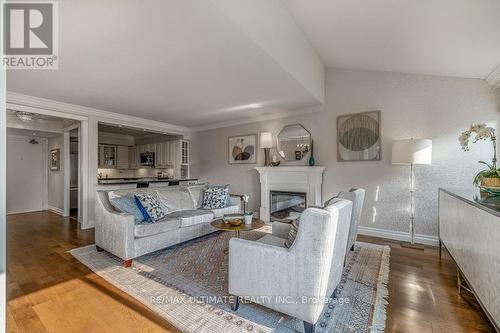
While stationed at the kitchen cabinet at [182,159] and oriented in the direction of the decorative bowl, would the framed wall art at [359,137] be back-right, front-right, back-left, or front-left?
front-left

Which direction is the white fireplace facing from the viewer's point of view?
toward the camera

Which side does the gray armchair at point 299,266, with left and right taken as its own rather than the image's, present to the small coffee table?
front

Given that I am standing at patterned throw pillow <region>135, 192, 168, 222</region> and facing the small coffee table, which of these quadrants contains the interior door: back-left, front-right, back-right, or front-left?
back-left

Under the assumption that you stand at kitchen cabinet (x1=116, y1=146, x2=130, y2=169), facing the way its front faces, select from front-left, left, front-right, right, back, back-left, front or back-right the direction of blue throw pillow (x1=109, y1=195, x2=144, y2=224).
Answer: front

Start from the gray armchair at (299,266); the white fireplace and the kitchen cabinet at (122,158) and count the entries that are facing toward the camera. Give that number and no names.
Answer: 2

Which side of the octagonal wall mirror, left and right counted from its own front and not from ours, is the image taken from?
front

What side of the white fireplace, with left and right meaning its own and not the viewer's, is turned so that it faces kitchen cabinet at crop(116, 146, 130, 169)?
right

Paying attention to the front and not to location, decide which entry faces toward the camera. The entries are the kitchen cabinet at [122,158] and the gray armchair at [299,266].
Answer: the kitchen cabinet

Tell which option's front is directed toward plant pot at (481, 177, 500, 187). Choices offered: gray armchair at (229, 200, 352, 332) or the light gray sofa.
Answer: the light gray sofa

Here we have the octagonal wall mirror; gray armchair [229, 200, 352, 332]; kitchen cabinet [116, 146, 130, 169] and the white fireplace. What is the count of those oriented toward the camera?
3

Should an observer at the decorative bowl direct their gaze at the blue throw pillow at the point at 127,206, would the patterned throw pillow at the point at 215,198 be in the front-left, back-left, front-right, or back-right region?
front-right

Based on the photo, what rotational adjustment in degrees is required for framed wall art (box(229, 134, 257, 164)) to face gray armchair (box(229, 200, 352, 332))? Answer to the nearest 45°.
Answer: approximately 45° to its left

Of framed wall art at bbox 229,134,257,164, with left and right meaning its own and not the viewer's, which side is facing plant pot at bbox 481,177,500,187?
left

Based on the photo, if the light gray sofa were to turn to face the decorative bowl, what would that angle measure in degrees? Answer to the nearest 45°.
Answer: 0° — it already faces it

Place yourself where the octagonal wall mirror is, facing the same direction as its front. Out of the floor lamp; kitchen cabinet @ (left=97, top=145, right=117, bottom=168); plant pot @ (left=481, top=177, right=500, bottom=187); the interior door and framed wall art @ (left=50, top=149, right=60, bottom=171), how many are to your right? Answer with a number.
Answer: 3

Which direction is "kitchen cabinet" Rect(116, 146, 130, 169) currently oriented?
toward the camera

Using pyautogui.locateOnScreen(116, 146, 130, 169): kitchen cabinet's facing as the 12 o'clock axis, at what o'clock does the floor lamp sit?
The floor lamp is roughly at 11 o'clock from the kitchen cabinet.

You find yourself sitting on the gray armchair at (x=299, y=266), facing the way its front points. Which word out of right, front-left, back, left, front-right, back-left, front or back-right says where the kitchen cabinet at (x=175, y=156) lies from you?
front

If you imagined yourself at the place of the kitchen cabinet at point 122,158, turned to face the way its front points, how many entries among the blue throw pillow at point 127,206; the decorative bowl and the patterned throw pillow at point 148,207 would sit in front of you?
3

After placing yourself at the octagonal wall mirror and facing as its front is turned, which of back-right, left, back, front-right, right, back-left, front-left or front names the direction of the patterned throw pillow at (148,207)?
front-right

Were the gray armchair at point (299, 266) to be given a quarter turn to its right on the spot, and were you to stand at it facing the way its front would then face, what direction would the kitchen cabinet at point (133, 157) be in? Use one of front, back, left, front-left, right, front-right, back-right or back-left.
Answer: left
